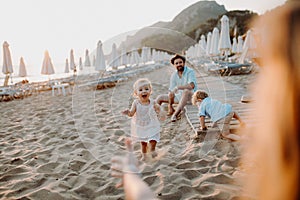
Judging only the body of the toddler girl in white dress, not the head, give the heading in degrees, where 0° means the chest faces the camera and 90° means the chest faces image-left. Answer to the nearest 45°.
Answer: approximately 0°

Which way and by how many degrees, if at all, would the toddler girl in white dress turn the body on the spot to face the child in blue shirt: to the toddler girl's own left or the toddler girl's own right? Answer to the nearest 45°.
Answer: approximately 135° to the toddler girl's own left

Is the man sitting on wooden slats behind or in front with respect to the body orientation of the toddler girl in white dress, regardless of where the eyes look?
behind

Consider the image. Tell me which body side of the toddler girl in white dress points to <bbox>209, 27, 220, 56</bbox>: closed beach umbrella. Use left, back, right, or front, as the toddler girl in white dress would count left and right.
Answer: back

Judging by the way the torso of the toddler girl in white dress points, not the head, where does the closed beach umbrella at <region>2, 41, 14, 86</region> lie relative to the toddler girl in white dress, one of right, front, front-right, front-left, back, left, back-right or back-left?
back-right
